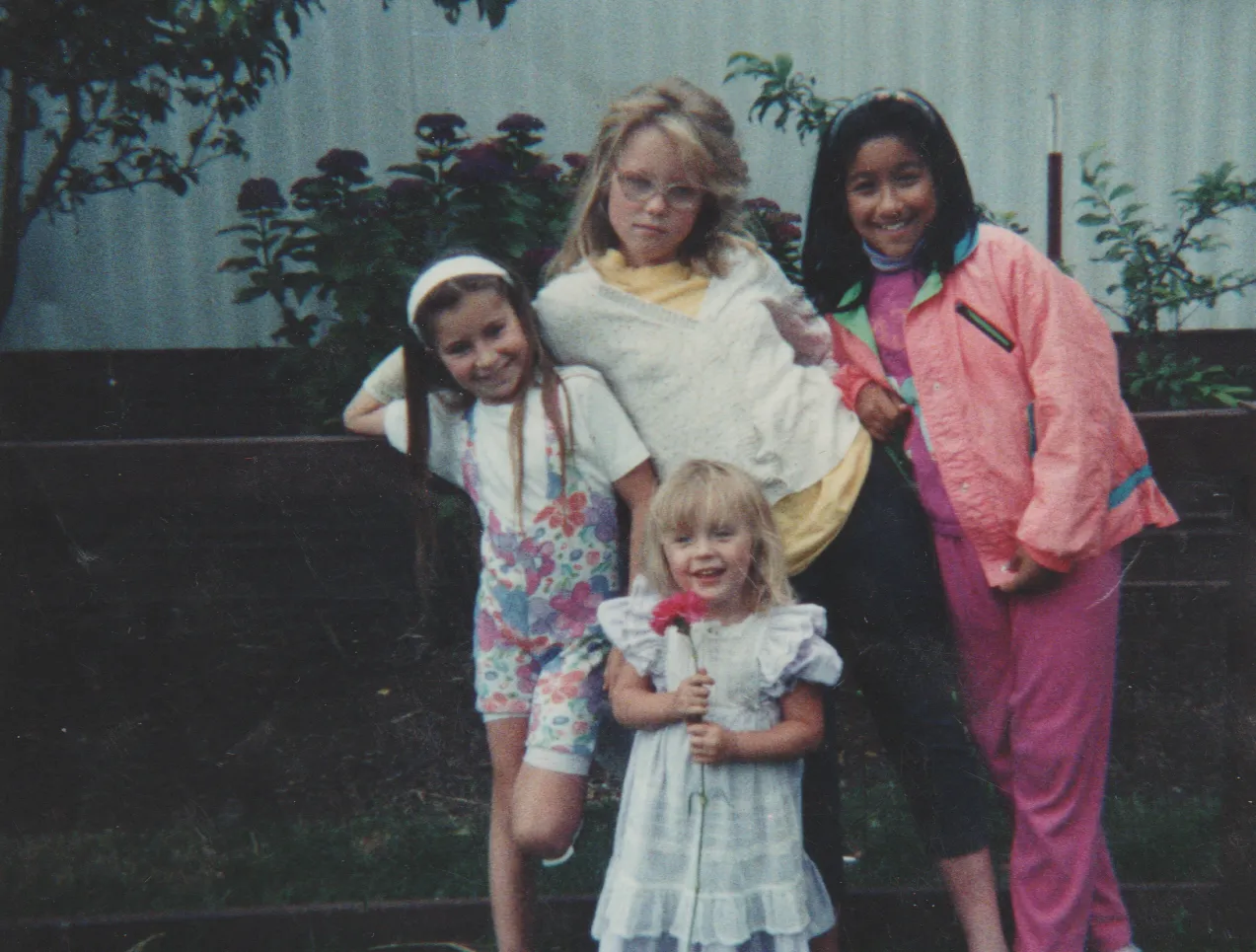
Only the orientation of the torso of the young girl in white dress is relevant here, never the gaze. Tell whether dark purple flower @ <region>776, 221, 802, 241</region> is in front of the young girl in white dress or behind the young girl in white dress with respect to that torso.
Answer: behind

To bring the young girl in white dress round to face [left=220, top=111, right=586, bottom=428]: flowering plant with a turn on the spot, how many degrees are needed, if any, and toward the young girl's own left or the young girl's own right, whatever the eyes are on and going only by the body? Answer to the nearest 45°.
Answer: approximately 135° to the young girl's own right

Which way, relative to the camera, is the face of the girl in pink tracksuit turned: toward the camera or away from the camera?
toward the camera

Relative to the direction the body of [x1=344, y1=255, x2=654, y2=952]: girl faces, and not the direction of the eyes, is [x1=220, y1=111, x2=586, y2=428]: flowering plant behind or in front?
behind

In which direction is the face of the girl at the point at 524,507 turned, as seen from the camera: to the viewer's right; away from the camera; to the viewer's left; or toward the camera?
toward the camera

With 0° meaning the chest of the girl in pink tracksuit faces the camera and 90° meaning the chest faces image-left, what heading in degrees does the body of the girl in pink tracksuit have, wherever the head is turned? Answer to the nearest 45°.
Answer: approximately 45°

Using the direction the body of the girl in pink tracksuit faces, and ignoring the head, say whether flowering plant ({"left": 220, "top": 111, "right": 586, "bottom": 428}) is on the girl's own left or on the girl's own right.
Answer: on the girl's own right

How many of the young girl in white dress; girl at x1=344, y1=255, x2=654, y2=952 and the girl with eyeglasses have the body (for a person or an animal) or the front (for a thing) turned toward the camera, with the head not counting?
3

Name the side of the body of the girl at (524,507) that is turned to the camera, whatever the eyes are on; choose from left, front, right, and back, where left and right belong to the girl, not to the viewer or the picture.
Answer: front

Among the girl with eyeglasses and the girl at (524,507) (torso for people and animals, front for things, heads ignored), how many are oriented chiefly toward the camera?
2

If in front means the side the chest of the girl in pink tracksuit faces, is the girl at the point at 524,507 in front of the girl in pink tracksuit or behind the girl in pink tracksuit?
in front

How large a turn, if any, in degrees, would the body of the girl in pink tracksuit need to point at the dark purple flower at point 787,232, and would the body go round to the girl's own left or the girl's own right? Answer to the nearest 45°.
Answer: approximately 90° to the girl's own right

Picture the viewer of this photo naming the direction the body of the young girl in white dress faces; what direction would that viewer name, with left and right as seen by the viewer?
facing the viewer
